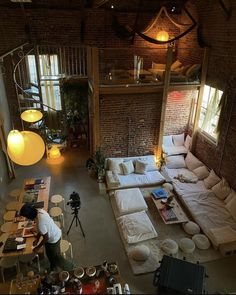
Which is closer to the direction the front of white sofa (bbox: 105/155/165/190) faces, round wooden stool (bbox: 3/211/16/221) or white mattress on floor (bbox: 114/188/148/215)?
the white mattress on floor

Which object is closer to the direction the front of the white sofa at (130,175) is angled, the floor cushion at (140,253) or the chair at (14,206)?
the floor cushion

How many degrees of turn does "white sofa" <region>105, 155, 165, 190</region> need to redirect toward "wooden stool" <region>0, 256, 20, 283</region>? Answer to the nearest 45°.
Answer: approximately 45° to its right

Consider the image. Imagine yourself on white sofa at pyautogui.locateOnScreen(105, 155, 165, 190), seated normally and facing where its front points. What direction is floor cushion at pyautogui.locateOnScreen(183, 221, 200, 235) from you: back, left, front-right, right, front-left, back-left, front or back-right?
front-left

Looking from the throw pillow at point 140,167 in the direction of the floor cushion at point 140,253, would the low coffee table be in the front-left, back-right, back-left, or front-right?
front-left

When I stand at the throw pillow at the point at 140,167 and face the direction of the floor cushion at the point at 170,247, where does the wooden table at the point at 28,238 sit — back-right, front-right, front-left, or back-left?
front-right

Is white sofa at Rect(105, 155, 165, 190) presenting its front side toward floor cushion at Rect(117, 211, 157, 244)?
yes

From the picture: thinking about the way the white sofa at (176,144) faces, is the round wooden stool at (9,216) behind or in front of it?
in front

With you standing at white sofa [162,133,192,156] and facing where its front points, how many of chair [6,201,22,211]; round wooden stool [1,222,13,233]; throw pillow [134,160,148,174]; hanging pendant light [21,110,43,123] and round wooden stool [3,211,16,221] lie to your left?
0

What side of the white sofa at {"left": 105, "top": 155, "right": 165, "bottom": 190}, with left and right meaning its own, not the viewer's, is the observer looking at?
front

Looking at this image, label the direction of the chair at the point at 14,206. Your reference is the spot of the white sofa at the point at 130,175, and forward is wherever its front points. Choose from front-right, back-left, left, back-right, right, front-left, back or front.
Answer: front-right

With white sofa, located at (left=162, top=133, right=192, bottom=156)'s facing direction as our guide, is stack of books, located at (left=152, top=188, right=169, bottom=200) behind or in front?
in front

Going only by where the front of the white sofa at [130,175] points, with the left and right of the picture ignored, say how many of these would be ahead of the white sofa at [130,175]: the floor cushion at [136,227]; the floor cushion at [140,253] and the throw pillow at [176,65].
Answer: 2
